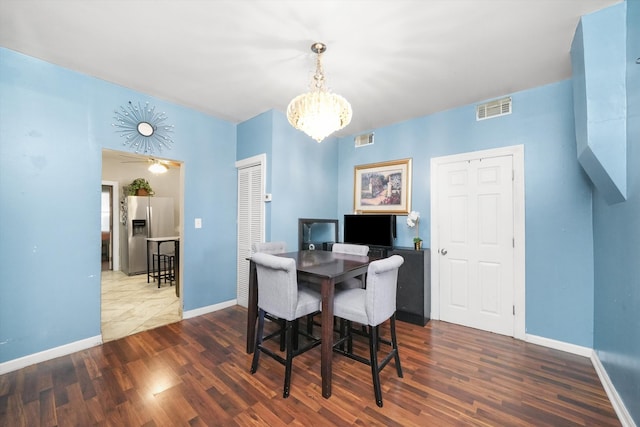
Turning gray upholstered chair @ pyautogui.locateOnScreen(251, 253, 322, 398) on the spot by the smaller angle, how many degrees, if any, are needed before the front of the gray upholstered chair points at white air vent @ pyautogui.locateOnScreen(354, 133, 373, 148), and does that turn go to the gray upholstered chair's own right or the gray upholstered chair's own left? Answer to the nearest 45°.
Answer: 0° — it already faces it

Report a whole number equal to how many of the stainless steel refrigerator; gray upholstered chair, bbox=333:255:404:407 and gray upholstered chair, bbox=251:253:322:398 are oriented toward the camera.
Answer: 1

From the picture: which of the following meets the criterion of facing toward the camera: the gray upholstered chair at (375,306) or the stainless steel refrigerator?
the stainless steel refrigerator

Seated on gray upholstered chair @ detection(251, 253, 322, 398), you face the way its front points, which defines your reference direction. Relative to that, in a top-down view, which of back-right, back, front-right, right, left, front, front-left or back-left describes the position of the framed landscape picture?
front

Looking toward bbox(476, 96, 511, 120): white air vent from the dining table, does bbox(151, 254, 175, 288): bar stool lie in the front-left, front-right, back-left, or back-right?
back-left

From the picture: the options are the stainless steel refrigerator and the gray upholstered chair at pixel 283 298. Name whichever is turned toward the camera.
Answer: the stainless steel refrigerator

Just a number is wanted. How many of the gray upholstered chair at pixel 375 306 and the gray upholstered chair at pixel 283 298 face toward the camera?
0

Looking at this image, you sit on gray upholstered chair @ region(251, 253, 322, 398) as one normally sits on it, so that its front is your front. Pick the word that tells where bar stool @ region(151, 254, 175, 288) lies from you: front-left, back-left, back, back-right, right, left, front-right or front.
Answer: left

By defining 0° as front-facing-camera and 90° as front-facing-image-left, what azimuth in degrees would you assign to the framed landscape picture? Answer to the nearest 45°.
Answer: approximately 45°

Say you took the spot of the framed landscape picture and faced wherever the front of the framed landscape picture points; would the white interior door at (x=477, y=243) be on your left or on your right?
on your left

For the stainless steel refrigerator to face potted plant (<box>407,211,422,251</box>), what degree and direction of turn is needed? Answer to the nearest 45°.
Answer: approximately 45° to its left

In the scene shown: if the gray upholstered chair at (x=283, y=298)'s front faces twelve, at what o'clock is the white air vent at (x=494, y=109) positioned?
The white air vent is roughly at 1 o'clock from the gray upholstered chair.

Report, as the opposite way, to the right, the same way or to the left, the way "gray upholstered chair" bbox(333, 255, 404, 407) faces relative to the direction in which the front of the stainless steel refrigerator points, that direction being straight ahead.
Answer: the opposite way

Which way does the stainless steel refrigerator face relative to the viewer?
toward the camera

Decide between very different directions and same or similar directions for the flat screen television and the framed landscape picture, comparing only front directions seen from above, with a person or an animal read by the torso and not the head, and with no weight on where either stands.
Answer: same or similar directions
